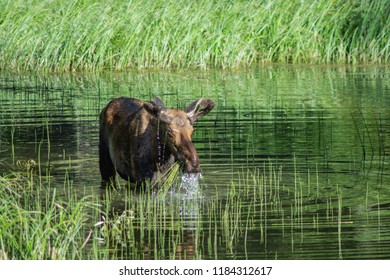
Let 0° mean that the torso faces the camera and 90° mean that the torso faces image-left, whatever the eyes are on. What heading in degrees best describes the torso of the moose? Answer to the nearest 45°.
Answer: approximately 315°
